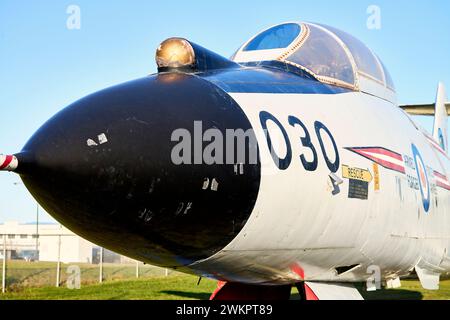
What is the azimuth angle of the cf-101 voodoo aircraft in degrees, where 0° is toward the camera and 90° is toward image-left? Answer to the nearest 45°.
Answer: approximately 45°
